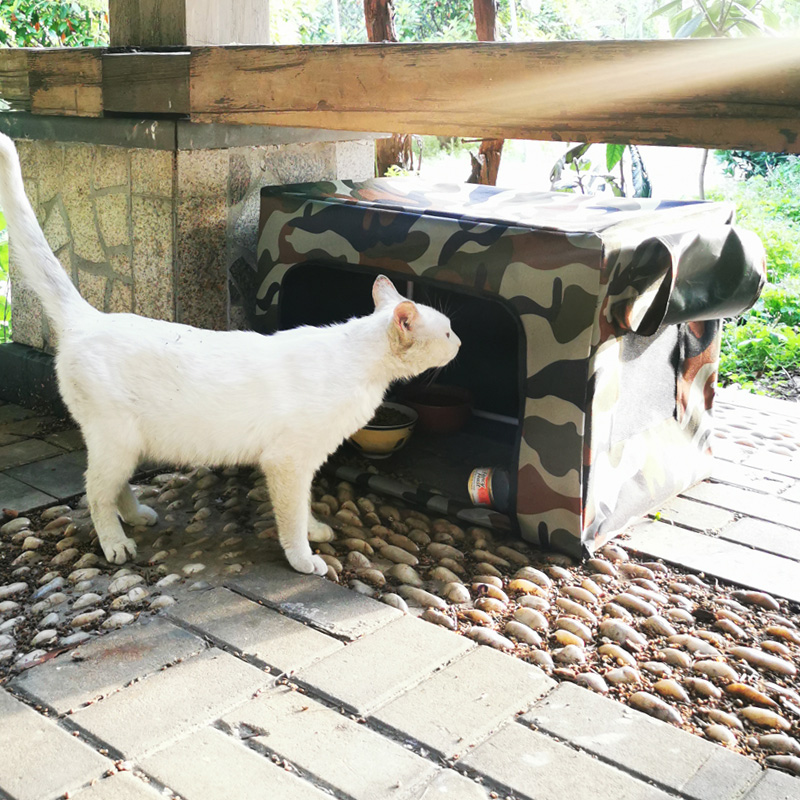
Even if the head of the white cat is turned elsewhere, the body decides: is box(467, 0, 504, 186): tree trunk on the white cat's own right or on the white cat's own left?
on the white cat's own left

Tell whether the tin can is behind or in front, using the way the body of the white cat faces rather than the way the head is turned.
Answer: in front

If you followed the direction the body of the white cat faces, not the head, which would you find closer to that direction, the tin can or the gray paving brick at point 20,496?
the tin can

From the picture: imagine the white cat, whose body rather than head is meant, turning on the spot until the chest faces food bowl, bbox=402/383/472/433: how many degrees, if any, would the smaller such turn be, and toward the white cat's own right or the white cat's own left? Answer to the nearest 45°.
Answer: approximately 45° to the white cat's own left

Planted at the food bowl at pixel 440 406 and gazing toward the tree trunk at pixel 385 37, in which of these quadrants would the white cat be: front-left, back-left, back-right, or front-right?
back-left

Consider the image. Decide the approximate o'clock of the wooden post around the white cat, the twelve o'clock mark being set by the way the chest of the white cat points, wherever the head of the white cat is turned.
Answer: The wooden post is roughly at 9 o'clock from the white cat.

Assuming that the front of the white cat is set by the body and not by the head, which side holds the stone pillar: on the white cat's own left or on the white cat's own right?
on the white cat's own left

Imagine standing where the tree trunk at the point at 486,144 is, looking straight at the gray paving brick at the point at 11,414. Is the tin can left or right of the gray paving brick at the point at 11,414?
left

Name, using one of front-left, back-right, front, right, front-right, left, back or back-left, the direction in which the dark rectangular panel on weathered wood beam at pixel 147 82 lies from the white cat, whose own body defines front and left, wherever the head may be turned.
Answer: left

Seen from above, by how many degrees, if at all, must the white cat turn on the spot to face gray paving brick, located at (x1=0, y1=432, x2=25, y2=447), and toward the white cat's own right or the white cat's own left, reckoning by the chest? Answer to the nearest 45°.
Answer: approximately 135° to the white cat's own left

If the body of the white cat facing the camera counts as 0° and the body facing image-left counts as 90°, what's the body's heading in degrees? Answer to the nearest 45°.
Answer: approximately 270°

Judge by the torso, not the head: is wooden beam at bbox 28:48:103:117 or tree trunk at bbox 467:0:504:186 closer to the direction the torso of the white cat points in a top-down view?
the tree trunk

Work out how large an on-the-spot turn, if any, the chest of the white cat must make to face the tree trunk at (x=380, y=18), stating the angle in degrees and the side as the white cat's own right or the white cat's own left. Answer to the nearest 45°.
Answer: approximately 90° to the white cat's own left

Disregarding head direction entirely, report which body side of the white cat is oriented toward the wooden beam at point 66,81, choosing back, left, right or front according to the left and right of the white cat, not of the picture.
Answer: left
